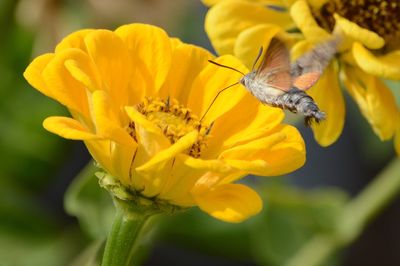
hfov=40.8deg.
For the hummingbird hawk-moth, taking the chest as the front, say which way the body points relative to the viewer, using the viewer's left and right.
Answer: facing to the left of the viewer
